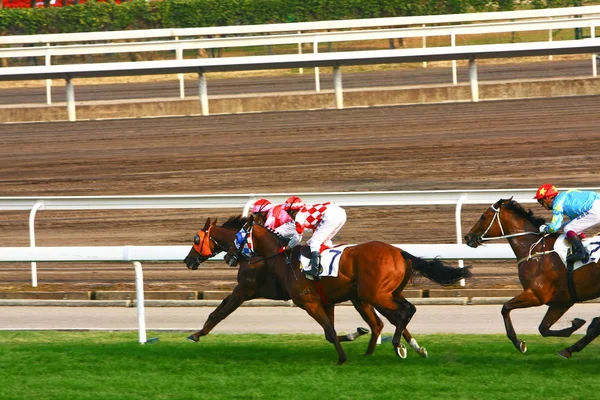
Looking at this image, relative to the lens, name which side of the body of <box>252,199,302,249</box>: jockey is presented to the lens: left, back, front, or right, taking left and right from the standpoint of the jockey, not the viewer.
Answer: left

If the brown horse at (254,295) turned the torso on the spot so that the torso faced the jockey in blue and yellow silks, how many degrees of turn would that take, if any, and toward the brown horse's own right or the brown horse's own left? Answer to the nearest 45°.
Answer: approximately 180°

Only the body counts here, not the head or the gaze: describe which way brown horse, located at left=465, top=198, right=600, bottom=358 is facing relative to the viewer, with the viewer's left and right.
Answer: facing to the left of the viewer

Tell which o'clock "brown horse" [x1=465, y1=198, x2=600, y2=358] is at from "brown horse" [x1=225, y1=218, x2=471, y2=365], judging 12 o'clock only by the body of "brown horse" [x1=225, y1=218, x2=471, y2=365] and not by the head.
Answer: "brown horse" [x1=465, y1=198, x2=600, y2=358] is roughly at 6 o'clock from "brown horse" [x1=225, y1=218, x2=471, y2=365].

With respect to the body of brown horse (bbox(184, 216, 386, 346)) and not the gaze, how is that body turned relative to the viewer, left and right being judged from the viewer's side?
facing to the left of the viewer

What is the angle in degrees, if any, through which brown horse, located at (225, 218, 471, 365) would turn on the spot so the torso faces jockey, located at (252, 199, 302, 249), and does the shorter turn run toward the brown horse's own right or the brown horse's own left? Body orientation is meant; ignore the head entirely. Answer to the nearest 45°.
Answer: approximately 45° to the brown horse's own right

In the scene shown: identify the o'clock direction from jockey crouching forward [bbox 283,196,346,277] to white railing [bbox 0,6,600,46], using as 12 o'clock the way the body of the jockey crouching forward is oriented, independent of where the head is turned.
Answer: The white railing is roughly at 3 o'clock from the jockey crouching forward.

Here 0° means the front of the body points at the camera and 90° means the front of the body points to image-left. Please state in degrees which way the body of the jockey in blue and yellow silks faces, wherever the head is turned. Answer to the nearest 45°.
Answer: approximately 90°

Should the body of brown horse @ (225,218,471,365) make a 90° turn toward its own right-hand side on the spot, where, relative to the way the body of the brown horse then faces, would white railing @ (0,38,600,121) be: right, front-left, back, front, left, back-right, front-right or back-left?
front

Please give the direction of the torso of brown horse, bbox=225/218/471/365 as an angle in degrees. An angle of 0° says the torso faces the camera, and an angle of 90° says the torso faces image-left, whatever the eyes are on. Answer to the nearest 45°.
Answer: approximately 90°

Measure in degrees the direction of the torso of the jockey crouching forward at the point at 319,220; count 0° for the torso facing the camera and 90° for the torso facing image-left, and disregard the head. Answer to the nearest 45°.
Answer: approximately 90°

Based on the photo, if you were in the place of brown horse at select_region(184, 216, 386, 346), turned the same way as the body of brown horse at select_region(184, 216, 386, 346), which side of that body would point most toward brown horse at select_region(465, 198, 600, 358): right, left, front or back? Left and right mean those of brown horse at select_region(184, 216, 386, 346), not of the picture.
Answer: back
